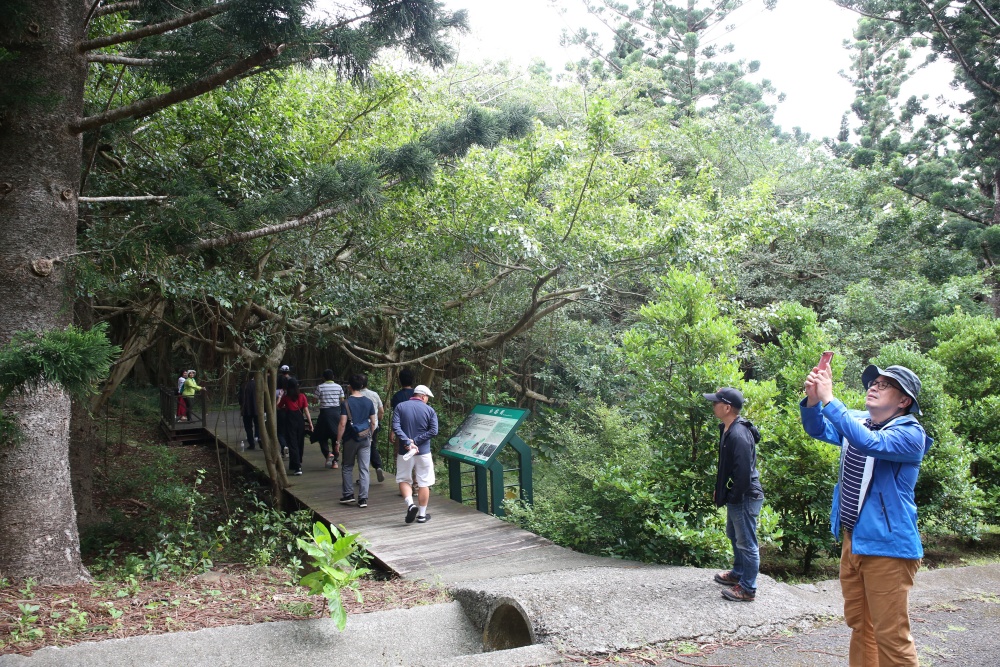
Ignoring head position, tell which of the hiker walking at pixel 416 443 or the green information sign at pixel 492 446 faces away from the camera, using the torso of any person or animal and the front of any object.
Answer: the hiker walking

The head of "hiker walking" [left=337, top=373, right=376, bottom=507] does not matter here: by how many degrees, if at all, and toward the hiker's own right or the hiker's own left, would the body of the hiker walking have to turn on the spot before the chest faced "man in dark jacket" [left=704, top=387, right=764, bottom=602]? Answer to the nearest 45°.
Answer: approximately 135° to the hiker's own right

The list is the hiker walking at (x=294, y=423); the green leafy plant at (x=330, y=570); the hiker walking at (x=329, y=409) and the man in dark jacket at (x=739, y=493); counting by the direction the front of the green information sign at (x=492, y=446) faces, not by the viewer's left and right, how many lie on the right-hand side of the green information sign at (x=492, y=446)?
2

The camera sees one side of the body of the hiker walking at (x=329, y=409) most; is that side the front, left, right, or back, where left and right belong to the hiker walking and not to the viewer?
back

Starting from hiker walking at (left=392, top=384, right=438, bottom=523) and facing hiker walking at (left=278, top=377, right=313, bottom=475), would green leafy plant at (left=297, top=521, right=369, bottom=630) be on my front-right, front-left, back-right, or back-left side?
back-left

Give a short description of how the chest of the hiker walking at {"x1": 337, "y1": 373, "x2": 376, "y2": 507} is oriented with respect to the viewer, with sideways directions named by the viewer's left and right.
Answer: facing away from the viewer

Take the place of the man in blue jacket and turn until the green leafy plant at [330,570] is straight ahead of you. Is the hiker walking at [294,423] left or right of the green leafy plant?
right

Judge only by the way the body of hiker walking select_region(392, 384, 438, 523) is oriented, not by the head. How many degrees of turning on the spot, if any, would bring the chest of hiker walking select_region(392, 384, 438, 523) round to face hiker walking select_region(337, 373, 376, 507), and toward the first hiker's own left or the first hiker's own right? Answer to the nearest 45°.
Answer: approximately 45° to the first hiker's own left

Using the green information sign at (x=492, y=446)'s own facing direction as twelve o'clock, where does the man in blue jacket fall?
The man in blue jacket is roughly at 10 o'clock from the green information sign.

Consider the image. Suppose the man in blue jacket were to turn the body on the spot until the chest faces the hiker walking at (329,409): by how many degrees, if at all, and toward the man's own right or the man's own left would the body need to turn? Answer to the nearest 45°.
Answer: approximately 90° to the man's own right

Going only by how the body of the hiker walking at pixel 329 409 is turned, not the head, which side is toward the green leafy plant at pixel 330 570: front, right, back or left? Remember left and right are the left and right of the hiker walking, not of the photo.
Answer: back

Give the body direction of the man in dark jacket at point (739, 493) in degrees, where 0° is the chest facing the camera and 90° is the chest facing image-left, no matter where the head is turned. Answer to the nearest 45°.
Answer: approximately 90°
